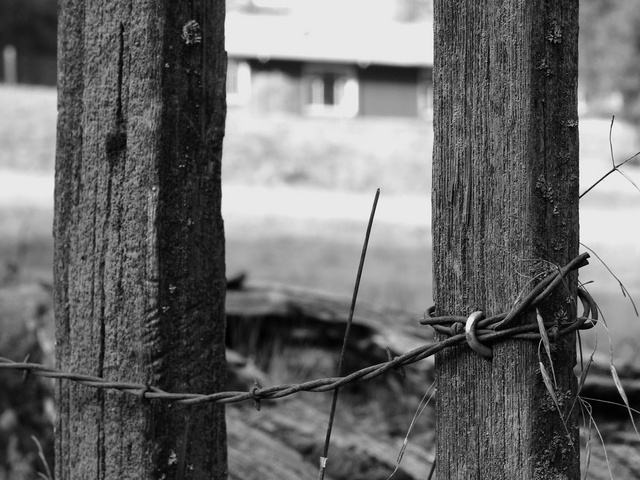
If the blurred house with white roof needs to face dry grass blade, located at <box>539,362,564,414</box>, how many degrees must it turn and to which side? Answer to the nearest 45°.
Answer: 0° — it already faces it

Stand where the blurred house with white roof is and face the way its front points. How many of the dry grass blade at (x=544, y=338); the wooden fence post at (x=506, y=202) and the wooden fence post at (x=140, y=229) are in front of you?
3

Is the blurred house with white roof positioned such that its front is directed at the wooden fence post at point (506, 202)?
yes

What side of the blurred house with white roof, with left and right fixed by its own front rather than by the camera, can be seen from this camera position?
front

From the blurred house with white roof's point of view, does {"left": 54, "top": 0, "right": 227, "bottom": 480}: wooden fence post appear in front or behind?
in front

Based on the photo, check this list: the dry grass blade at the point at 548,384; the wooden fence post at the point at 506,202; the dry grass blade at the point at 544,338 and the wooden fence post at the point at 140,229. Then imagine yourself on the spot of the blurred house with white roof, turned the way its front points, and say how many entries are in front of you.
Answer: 4

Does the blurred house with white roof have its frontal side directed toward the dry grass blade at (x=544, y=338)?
yes

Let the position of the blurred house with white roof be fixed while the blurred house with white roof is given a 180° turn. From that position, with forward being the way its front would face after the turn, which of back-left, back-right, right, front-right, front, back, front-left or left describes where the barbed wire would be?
back
